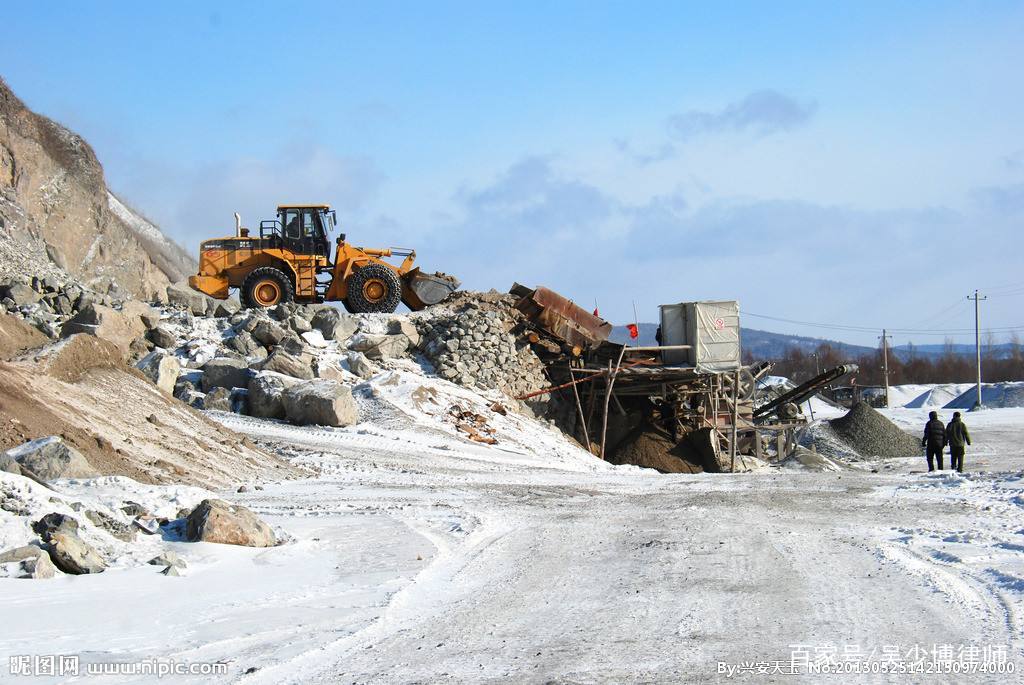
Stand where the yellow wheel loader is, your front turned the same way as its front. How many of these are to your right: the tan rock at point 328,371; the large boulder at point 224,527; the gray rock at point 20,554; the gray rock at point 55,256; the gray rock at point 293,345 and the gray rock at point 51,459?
5

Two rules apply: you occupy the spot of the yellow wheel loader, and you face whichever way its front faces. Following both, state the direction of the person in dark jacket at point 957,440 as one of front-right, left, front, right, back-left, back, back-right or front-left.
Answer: front-right

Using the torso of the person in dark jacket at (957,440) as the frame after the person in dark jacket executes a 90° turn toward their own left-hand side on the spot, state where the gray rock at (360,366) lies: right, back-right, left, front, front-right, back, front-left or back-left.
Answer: front

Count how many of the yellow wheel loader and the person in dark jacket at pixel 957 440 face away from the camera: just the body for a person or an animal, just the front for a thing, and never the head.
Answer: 1

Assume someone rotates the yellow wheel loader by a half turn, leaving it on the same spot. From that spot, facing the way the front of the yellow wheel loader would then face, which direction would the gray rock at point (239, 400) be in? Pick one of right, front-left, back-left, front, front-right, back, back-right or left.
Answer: left

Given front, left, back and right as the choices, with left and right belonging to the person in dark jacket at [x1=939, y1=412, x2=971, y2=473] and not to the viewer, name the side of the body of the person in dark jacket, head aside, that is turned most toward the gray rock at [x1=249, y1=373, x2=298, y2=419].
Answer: left

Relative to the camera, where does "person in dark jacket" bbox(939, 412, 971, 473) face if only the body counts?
away from the camera

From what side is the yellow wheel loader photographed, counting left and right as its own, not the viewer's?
right

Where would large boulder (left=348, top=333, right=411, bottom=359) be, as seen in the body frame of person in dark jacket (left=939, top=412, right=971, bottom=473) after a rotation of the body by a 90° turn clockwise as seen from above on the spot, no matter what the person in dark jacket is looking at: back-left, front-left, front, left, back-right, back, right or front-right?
back

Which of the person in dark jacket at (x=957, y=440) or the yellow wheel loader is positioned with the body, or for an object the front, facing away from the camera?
the person in dark jacket

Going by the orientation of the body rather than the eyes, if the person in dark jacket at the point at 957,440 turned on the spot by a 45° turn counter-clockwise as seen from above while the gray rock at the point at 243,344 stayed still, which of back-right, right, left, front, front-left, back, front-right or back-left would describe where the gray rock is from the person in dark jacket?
front-left

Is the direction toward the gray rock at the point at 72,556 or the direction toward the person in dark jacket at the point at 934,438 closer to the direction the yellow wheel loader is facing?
the person in dark jacket

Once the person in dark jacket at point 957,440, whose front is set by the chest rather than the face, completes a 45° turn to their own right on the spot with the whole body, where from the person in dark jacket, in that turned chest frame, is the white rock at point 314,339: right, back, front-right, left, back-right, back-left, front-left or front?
back-left

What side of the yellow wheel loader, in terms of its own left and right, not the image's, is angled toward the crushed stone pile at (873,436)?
front

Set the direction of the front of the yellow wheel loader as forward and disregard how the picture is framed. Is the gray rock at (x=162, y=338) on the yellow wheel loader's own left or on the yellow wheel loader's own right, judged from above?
on the yellow wheel loader's own right
